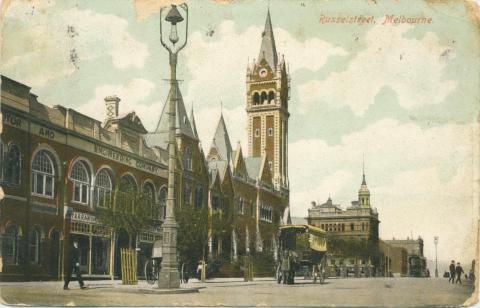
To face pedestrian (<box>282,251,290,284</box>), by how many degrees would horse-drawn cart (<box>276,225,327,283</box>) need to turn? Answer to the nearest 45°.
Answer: approximately 135° to its right

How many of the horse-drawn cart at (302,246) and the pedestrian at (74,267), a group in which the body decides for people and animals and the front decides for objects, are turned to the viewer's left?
0

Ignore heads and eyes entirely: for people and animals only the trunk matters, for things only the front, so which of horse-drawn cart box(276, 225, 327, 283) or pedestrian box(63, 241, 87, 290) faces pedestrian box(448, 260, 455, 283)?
pedestrian box(63, 241, 87, 290)

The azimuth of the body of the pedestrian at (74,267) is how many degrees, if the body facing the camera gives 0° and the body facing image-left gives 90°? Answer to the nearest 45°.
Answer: approximately 270°

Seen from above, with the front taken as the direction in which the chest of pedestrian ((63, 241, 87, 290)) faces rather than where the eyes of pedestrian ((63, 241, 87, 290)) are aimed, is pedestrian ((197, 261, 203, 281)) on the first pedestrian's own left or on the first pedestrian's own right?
on the first pedestrian's own left

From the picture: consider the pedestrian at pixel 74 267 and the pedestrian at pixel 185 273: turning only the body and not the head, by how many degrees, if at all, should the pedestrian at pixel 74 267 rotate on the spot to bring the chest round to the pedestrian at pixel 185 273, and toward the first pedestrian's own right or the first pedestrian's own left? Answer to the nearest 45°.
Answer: approximately 45° to the first pedestrian's own left
